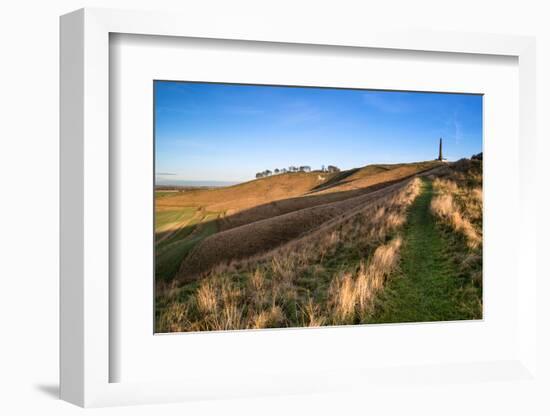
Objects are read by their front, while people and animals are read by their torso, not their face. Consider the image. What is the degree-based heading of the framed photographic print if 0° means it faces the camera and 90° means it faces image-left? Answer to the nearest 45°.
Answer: approximately 315°
